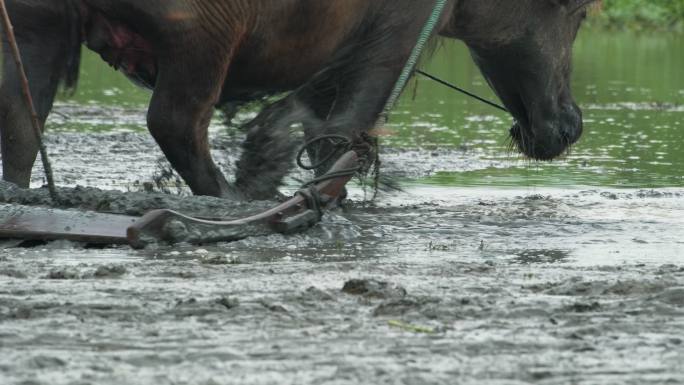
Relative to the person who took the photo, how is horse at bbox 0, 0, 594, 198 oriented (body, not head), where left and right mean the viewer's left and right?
facing to the right of the viewer
